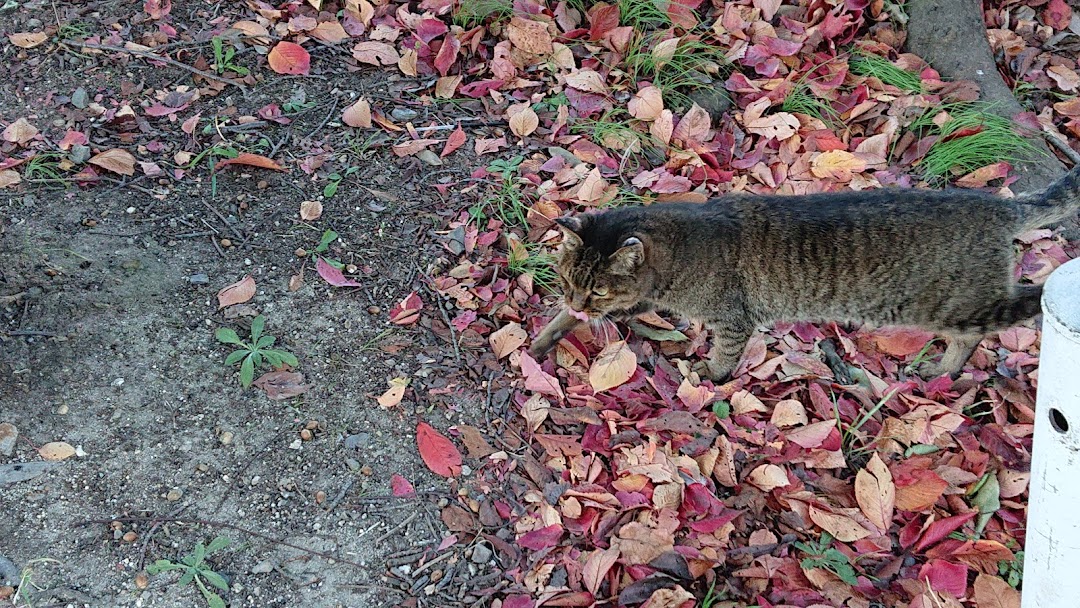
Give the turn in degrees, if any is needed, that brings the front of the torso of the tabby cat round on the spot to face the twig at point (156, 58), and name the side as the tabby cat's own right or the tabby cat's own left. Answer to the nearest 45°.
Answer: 0° — it already faces it

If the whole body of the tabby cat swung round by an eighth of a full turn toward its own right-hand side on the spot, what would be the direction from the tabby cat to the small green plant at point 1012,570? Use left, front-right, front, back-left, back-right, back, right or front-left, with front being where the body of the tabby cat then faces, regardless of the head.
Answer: back

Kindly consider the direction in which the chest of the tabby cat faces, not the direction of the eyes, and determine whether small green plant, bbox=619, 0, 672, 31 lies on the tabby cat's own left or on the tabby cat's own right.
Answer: on the tabby cat's own right

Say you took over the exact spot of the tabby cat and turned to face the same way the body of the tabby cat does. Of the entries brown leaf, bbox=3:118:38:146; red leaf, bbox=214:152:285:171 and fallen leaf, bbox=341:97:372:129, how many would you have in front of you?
3

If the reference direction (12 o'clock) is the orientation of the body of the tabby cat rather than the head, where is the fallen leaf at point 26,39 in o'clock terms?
The fallen leaf is roughly at 12 o'clock from the tabby cat.

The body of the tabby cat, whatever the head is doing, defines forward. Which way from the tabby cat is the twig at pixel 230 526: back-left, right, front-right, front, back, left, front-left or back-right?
front-left

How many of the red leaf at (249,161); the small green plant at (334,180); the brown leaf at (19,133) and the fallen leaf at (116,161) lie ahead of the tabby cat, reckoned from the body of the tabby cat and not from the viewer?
4

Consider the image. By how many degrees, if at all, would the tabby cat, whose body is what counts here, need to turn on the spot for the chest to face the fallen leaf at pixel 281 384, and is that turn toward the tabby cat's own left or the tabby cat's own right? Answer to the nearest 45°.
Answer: approximately 45° to the tabby cat's own left

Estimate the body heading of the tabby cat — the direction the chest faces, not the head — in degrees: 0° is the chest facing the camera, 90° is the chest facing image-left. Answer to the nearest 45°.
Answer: approximately 90°

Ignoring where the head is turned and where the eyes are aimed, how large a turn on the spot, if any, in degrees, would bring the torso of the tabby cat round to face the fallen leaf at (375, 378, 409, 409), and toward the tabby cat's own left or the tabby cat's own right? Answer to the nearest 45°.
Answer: approximately 45° to the tabby cat's own left
